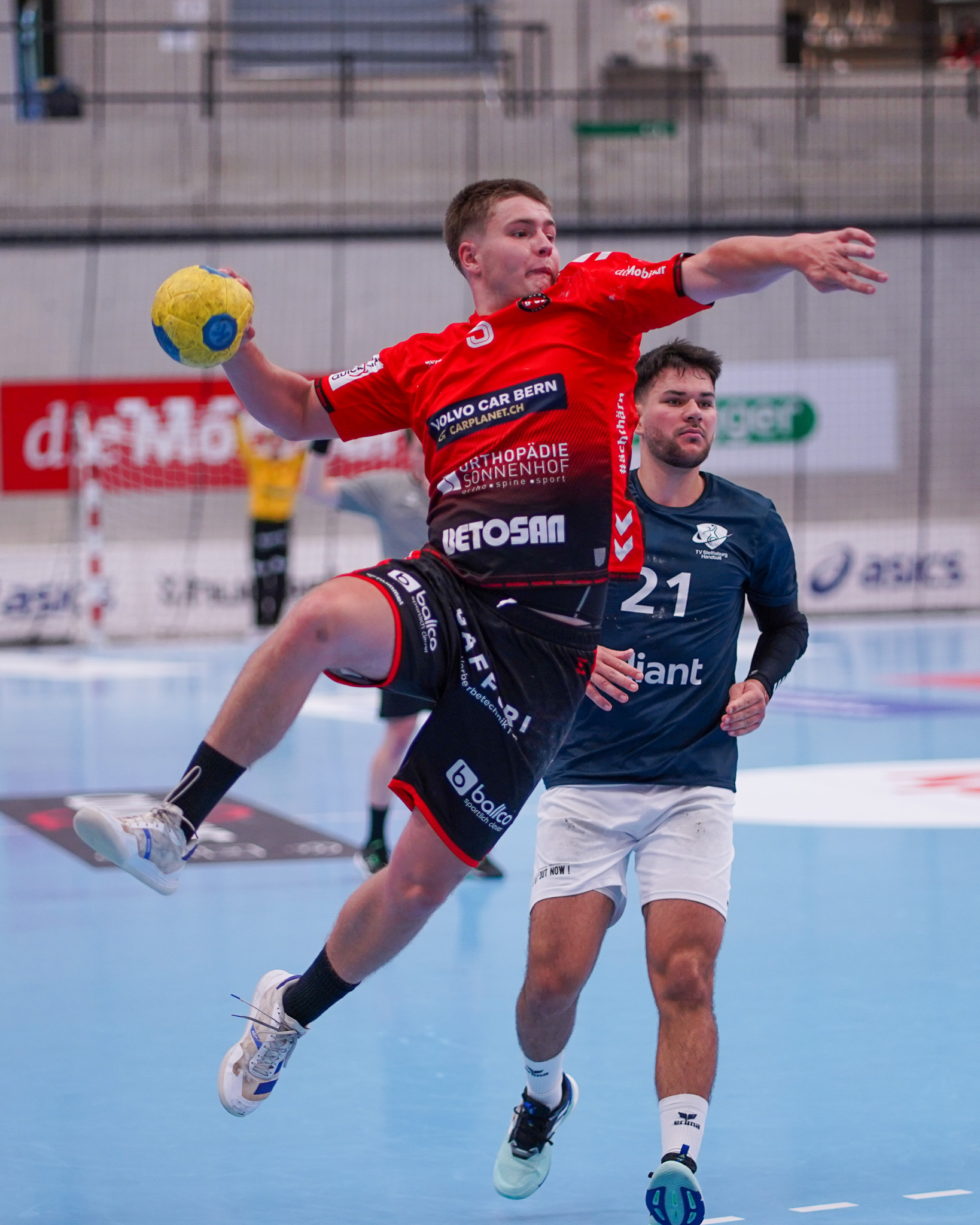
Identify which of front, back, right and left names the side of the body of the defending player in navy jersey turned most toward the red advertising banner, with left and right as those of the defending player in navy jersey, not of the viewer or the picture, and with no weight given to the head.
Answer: back

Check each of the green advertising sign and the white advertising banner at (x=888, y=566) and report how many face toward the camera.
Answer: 2

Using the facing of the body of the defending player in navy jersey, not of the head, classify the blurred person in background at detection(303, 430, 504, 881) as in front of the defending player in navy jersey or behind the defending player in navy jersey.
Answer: behind

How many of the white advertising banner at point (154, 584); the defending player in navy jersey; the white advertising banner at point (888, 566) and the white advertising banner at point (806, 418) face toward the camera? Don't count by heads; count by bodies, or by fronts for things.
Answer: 4

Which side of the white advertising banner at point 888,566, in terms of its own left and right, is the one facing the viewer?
front

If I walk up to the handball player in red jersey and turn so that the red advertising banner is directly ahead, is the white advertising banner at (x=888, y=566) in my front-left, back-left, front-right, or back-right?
front-right

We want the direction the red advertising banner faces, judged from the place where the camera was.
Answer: facing the viewer

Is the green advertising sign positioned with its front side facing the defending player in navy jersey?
yes

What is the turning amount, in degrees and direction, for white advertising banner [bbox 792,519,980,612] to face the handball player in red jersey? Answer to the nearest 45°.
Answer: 0° — it already faces them

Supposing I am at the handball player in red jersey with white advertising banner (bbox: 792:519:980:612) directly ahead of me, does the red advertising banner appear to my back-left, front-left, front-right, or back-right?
front-left

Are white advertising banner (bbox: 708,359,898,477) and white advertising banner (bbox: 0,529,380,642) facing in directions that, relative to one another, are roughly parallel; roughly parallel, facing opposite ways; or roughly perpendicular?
roughly parallel

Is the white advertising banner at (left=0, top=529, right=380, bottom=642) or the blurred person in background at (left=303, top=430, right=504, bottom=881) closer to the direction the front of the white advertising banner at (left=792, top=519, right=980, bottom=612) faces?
the blurred person in background

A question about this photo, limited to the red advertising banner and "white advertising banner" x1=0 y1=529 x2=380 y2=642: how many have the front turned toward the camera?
2

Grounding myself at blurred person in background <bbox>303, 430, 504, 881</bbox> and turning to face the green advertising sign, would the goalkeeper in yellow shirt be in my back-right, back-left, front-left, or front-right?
front-left

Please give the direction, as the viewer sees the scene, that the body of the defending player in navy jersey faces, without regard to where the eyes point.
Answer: toward the camera

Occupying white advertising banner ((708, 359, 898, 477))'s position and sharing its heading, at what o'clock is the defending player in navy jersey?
The defending player in navy jersey is roughly at 12 o'clock from the white advertising banner.

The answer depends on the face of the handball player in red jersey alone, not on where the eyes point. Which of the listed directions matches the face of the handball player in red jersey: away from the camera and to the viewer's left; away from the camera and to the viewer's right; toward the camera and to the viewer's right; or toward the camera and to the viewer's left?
toward the camera and to the viewer's right

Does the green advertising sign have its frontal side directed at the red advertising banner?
no
